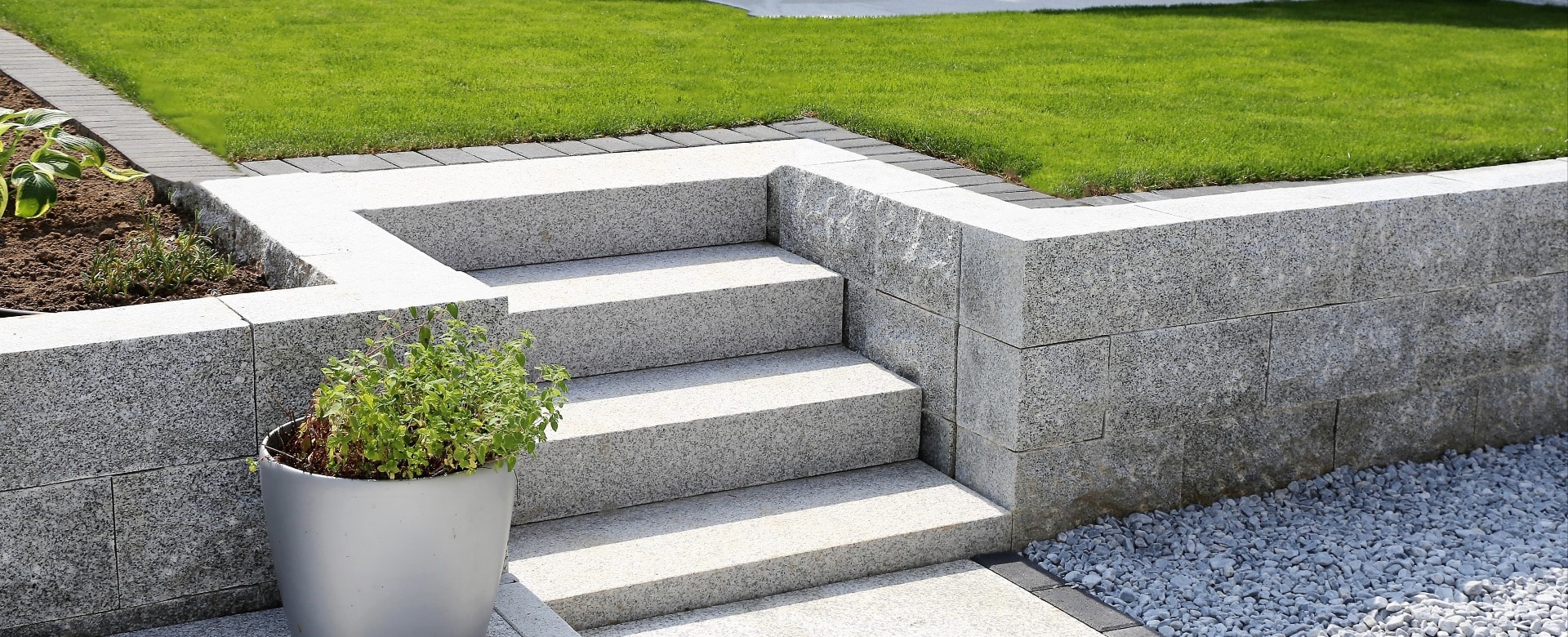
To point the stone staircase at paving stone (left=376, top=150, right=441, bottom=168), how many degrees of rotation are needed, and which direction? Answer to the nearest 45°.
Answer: approximately 180°

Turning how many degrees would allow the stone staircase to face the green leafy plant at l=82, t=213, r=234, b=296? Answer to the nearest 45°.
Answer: approximately 135° to its right

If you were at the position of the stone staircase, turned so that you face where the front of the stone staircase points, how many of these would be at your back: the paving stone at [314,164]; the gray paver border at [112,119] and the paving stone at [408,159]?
3

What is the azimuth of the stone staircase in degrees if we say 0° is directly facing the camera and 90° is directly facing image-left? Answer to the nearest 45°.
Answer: approximately 315°

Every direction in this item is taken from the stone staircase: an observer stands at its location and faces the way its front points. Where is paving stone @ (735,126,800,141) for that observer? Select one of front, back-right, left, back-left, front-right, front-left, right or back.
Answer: back-left

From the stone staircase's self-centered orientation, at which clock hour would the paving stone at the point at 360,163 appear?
The paving stone is roughly at 6 o'clock from the stone staircase.

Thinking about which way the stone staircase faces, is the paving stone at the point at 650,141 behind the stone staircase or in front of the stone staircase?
behind

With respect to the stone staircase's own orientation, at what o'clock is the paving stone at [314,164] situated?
The paving stone is roughly at 6 o'clock from the stone staircase.

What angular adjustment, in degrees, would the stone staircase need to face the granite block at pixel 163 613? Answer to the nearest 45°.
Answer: approximately 90° to its right

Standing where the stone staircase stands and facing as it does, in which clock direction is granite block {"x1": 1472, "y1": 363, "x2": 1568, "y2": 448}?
The granite block is roughly at 10 o'clock from the stone staircase.

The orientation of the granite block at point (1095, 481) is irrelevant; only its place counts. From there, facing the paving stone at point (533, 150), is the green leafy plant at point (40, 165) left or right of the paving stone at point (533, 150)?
left

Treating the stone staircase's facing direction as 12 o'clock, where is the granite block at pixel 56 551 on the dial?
The granite block is roughly at 3 o'clock from the stone staircase.

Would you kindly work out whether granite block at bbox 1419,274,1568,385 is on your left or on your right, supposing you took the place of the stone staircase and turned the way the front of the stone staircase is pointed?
on your left

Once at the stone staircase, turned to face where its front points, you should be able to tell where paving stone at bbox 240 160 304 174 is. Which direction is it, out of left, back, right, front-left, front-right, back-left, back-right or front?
back

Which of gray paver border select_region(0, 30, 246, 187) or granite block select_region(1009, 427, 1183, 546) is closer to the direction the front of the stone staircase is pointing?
the granite block
